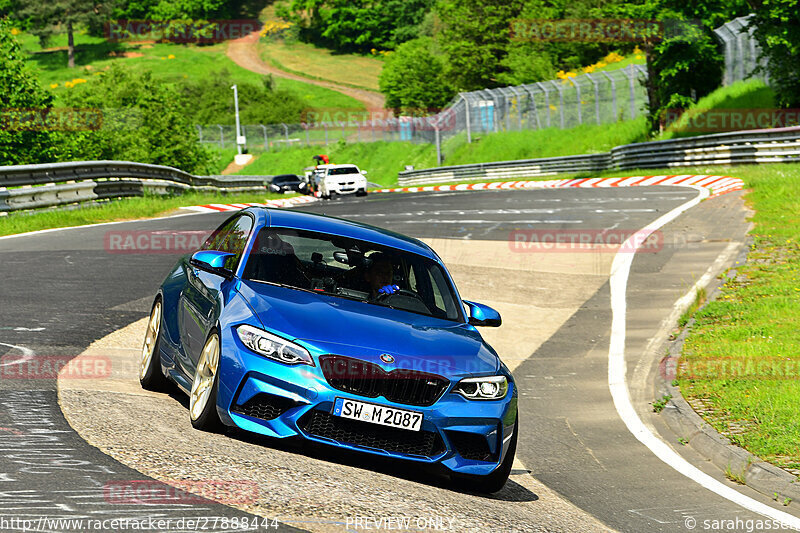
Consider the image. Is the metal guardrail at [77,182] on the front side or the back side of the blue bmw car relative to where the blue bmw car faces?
on the back side

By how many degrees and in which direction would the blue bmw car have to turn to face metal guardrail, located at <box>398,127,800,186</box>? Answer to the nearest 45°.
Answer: approximately 90° to its left

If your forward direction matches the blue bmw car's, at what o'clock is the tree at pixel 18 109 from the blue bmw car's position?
The tree is roughly at 7 o'clock from the blue bmw car.

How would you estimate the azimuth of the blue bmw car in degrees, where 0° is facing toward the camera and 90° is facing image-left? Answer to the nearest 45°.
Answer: approximately 315°

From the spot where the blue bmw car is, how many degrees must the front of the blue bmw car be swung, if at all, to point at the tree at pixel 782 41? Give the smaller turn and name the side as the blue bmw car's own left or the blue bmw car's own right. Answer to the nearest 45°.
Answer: approximately 90° to the blue bmw car's own left
